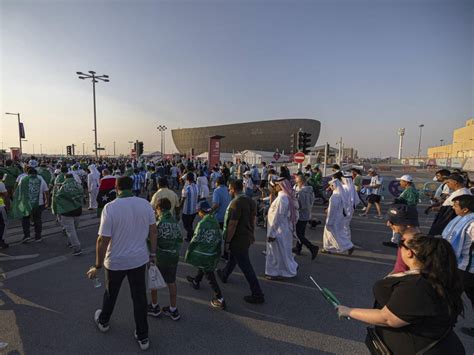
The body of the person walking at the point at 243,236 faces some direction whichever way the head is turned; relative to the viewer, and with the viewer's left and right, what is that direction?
facing away from the viewer and to the left of the viewer

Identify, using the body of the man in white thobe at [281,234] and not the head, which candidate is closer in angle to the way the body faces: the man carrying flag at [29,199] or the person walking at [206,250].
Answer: the man carrying flag

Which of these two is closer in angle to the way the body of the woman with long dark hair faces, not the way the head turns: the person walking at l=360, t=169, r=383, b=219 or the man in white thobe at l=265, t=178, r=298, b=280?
the man in white thobe

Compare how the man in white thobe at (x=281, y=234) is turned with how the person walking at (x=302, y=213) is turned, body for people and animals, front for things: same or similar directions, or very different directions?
same or similar directions

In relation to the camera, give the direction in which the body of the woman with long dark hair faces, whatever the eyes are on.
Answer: to the viewer's left

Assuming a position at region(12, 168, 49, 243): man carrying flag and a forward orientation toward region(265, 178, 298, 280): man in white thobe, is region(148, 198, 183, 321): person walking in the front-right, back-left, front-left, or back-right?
front-right

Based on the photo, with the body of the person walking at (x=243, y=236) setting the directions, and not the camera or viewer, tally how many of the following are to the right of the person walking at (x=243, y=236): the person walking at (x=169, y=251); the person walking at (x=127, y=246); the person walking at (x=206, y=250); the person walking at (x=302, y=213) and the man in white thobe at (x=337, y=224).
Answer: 2

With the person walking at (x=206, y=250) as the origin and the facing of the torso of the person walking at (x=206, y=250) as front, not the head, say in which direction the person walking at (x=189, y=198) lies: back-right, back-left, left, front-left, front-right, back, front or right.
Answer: front-right

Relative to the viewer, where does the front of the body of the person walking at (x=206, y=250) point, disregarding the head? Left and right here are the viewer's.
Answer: facing away from the viewer and to the left of the viewer
